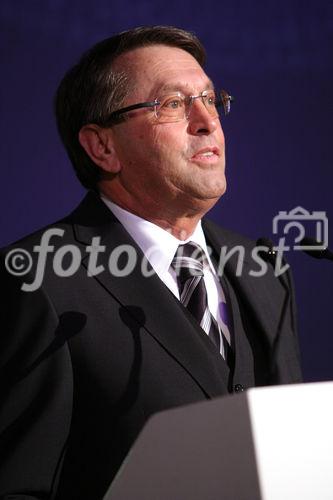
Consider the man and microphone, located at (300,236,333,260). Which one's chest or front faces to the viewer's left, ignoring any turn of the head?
the microphone

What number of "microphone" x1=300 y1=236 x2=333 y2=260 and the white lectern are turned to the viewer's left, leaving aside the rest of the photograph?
1

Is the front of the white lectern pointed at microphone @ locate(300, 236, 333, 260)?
no

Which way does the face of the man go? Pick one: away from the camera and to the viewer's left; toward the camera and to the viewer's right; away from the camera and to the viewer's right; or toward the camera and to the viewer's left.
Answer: toward the camera and to the viewer's right

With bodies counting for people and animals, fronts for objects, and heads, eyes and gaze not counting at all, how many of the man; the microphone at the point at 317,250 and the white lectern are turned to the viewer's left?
1

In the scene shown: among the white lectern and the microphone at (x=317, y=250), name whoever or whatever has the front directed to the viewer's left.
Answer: the microphone

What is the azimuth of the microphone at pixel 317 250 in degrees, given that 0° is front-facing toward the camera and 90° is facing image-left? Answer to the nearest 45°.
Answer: approximately 90°

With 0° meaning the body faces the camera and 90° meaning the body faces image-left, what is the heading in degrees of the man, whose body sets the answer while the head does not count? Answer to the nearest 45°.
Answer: approximately 315°

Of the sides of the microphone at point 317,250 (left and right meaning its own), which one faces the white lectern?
left
